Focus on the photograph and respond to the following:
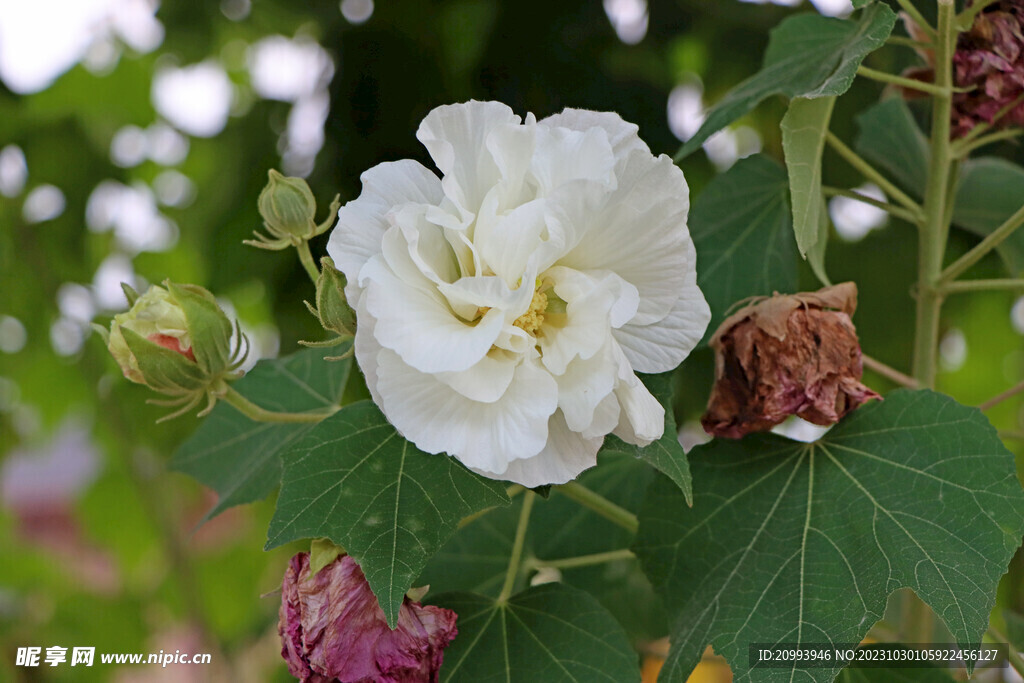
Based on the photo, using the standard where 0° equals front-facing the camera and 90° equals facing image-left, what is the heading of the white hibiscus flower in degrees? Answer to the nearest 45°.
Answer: approximately 0°
